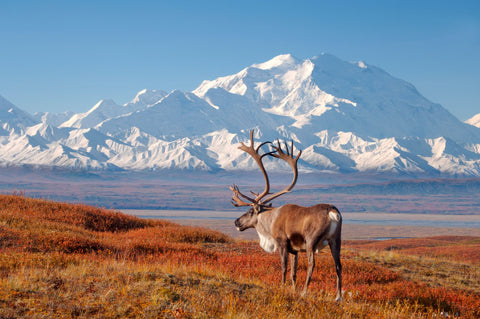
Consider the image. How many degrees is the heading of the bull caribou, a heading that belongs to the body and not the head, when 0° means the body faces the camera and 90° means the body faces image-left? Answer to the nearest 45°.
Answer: approximately 135°
